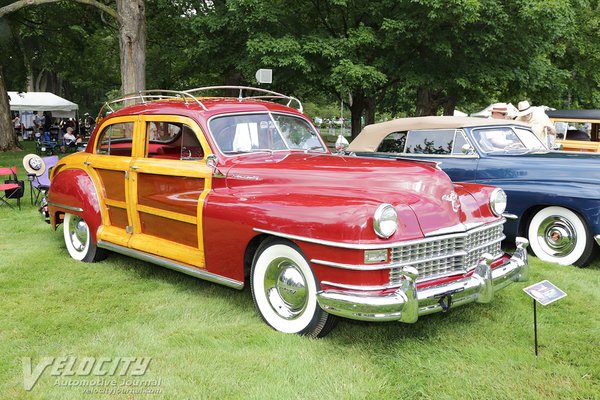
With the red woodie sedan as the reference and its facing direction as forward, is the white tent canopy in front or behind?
behind

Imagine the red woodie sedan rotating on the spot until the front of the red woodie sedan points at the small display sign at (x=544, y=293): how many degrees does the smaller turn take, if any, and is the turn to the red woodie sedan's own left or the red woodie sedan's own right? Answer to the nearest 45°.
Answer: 0° — it already faces it

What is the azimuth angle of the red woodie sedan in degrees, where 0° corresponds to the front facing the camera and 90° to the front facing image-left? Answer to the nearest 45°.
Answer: approximately 315°

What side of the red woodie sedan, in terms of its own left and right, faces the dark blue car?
left

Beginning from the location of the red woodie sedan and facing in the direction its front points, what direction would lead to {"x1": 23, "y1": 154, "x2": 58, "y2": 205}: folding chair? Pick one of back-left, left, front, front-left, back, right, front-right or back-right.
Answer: back

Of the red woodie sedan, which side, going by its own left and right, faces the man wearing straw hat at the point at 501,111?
left

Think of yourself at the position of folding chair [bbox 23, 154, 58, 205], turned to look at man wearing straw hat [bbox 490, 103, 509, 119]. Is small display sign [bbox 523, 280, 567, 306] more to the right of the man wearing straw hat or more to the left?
right
